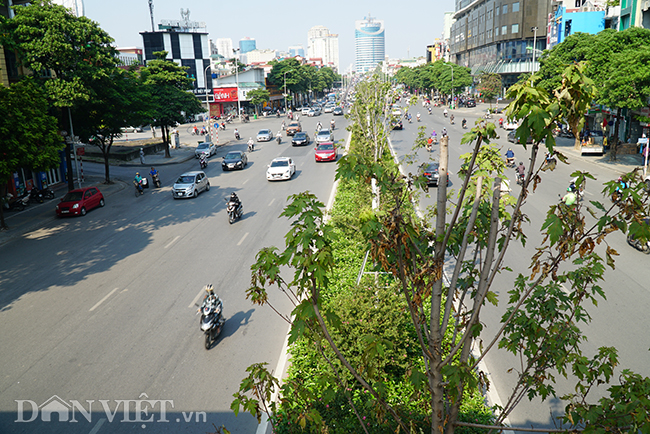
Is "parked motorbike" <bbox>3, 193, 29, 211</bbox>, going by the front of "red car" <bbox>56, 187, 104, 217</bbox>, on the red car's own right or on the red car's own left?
on the red car's own right

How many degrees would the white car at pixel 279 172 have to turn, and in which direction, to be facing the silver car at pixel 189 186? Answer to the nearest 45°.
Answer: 0° — it already faces it

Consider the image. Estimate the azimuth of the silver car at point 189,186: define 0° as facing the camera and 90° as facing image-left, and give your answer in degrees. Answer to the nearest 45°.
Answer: approximately 45°

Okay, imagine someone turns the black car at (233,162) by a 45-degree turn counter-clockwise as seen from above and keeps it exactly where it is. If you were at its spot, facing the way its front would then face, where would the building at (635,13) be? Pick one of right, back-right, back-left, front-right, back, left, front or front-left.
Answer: left

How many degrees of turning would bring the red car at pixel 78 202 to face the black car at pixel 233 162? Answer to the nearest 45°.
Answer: approximately 180°

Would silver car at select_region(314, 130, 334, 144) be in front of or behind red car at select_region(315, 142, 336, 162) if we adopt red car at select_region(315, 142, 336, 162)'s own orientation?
behind
